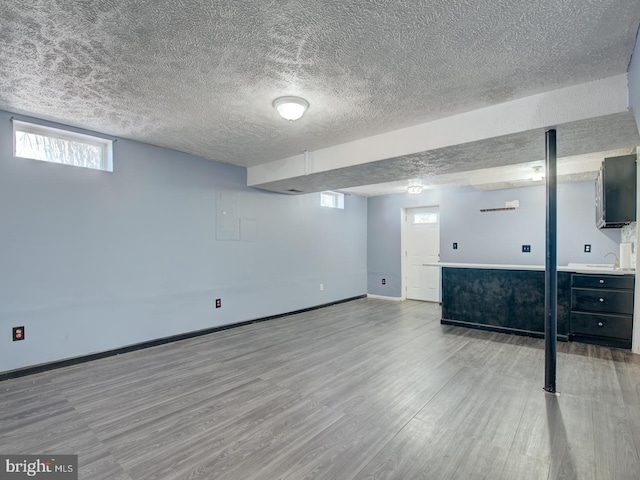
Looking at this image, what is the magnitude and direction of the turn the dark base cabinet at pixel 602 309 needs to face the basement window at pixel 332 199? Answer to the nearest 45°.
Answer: approximately 90° to its right

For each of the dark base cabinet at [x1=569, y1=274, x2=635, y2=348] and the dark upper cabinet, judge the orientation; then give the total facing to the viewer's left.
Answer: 1

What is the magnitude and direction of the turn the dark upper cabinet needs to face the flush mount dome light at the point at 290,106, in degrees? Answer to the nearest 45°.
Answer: approximately 45° to its left

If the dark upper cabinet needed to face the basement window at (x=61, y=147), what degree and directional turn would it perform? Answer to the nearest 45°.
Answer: approximately 45° to its left

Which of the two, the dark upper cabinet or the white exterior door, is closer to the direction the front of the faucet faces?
the white exterior door

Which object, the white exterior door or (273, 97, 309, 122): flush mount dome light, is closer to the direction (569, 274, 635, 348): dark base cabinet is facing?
the flush mount dome light

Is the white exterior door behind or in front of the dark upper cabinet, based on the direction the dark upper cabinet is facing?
in front

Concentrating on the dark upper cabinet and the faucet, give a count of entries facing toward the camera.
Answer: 0

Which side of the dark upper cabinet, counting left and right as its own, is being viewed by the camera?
left

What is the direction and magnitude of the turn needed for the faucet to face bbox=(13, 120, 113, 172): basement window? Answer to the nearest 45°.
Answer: approximately 45° to its left

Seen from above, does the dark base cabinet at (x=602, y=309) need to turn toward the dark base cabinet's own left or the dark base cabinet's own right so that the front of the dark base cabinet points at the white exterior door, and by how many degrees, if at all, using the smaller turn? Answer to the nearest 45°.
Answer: approximately 135° to the dark base cabinet's own right

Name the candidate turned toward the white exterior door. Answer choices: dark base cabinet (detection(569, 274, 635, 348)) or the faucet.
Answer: the faucet

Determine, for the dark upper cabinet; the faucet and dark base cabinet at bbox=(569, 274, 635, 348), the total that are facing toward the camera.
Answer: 1

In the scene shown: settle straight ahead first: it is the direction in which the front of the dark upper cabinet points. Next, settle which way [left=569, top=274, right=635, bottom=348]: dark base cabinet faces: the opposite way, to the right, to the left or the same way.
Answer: to the left
